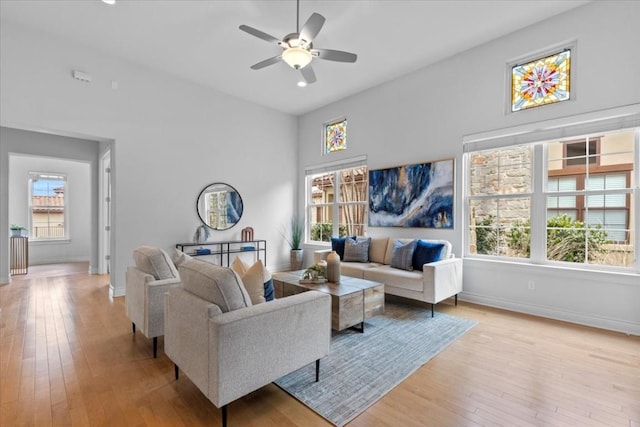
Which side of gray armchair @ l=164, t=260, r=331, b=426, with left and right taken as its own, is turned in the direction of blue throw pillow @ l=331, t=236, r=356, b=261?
front

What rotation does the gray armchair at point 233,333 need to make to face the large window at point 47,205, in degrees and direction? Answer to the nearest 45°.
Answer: approximately 90° to its left

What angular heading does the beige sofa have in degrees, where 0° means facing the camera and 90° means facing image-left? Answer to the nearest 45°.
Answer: approximately 45°

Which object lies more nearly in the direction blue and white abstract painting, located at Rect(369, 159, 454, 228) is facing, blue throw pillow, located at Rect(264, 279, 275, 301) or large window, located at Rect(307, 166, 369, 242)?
the blue throw pillow

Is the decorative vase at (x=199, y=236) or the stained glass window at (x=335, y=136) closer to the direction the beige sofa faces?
the decorative vase

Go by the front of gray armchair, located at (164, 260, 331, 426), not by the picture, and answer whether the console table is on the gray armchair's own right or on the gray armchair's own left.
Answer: on the gray armchair's own left

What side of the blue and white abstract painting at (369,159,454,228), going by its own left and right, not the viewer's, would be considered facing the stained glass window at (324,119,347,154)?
right

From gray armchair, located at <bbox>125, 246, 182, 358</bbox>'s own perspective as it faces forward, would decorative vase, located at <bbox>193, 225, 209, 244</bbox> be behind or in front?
in front

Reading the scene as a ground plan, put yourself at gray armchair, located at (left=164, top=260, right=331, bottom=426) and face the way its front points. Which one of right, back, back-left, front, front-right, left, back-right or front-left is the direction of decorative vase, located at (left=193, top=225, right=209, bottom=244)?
front-left

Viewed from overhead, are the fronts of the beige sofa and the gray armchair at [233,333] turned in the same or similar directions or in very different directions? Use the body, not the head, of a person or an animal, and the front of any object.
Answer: very different directions

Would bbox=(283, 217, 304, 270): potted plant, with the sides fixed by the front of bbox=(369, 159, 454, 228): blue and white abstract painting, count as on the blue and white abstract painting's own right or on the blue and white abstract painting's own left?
on the blue and white abstract painting's own right

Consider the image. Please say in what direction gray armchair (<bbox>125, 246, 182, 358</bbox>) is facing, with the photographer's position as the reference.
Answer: facing away from the viewer and to the right of the viewer

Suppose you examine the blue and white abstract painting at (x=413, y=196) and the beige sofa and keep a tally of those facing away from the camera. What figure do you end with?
0

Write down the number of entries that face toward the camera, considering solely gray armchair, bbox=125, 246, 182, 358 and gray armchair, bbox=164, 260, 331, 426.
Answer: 0

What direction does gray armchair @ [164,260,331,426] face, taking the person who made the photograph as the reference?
facing away from the viewer and to the right of the viewer

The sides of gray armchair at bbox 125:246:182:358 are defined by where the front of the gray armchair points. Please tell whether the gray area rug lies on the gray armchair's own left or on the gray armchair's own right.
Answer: on the gray armchair's own right
